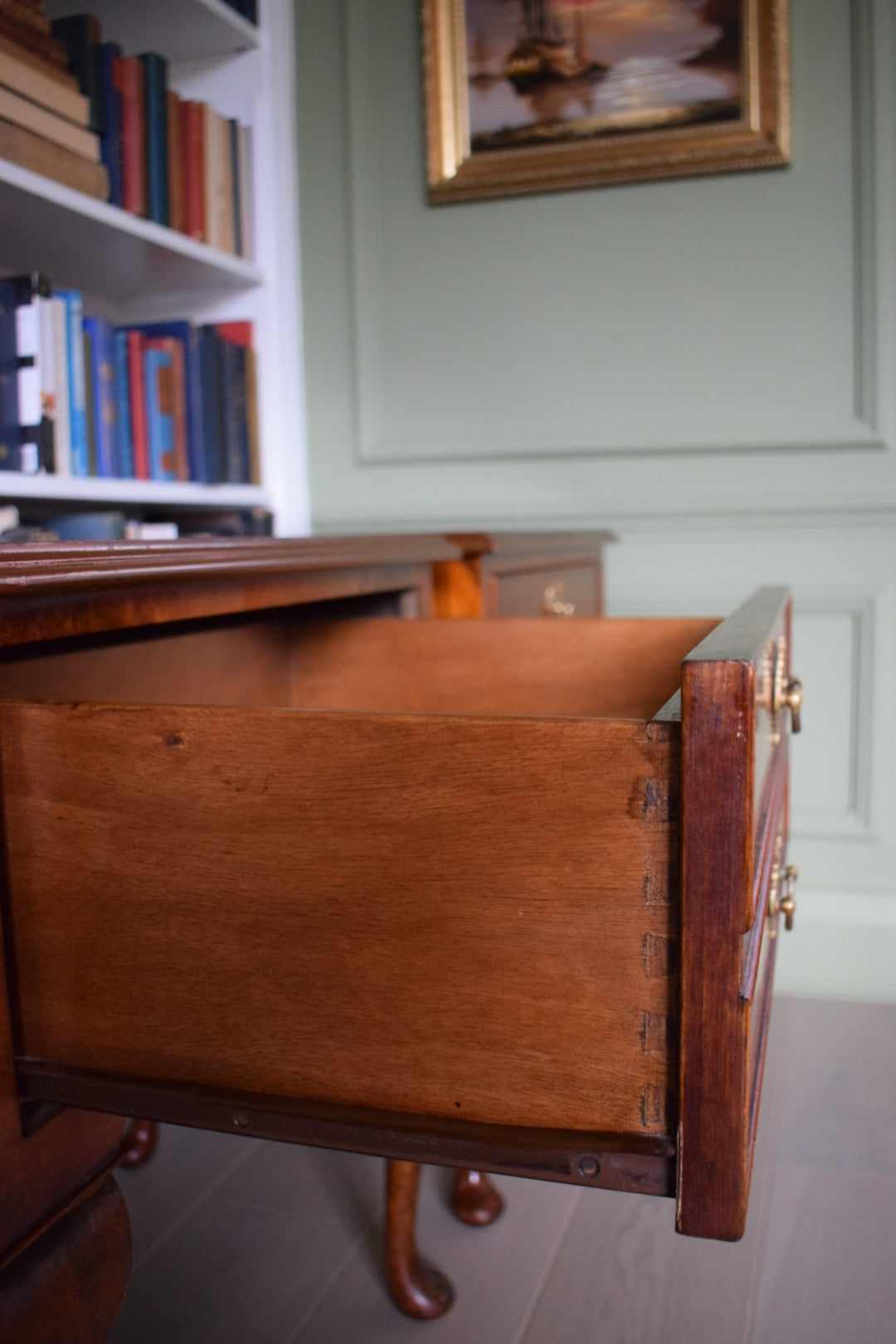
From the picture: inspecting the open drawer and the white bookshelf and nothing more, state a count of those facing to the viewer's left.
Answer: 0

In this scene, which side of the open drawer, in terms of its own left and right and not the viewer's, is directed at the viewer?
right

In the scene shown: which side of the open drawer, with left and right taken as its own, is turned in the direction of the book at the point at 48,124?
left

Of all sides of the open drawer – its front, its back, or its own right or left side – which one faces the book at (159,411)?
left

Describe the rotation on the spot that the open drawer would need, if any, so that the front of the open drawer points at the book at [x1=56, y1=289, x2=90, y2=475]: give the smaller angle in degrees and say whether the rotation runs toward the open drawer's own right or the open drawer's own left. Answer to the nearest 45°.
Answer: approximately 90° to the open drawer's own left

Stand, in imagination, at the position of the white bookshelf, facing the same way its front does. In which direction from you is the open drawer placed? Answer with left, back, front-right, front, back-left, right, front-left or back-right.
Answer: front-right

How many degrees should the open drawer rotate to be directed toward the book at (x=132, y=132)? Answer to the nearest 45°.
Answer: approximately 90° to its left
